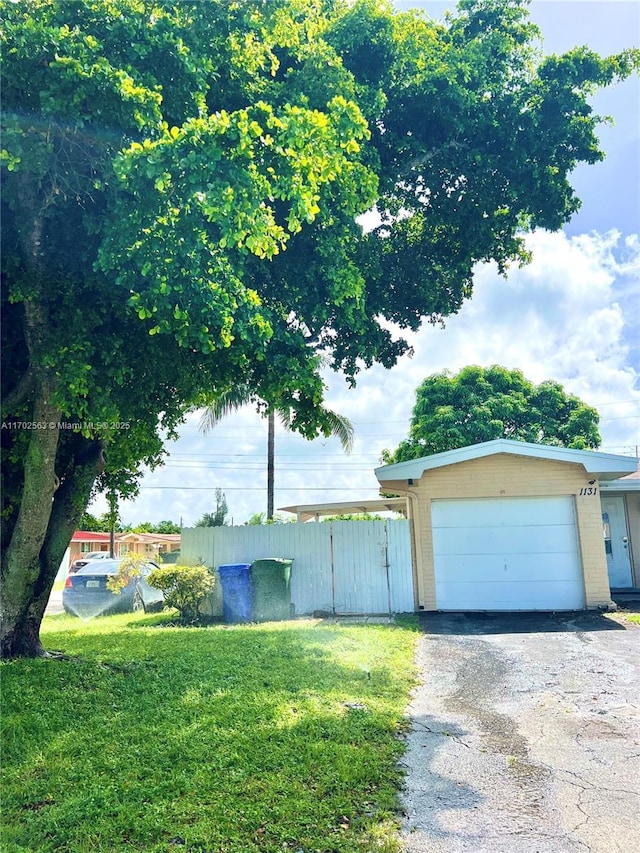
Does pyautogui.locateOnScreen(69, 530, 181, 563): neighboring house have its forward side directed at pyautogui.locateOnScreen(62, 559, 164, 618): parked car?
yes

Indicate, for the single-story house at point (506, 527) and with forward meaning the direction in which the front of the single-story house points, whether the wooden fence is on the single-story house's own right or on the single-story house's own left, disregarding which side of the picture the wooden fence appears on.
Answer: on the single-story house's own right

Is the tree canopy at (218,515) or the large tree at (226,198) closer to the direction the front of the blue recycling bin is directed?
the large tree

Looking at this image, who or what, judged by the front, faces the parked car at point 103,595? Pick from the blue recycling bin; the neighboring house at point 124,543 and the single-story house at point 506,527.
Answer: the neighboring house

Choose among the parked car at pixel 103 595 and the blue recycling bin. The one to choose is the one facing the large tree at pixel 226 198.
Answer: the blue recycling bin

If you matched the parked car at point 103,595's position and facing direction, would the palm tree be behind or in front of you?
in front

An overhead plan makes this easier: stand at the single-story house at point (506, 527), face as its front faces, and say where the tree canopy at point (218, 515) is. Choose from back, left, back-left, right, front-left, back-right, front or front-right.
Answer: back-right

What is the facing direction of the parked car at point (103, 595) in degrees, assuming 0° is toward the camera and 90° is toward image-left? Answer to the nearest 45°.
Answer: approximately 225°

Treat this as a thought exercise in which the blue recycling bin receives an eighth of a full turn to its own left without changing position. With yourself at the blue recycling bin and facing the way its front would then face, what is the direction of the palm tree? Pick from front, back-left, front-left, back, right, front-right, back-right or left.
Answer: back-left
